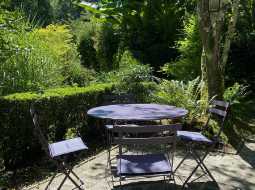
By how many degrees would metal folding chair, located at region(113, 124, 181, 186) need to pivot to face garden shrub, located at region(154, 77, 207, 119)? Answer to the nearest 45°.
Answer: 0° — it already faces it

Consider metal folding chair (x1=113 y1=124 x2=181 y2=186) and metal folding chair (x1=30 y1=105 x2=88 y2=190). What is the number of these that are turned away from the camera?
1

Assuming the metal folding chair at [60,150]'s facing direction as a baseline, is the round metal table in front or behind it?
in front

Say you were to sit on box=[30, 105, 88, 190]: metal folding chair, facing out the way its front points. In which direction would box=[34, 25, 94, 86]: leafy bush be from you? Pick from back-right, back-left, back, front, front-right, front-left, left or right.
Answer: left

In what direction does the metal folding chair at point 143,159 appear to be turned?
away from the camera

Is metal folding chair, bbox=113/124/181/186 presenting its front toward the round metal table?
yes

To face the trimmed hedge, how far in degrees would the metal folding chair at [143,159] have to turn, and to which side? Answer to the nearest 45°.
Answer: approximately 45° to its left

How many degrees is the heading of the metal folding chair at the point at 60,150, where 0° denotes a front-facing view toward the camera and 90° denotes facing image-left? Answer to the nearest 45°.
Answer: approximately 270°

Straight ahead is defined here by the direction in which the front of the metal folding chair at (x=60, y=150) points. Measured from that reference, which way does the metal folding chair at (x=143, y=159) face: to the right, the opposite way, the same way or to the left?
to the left
